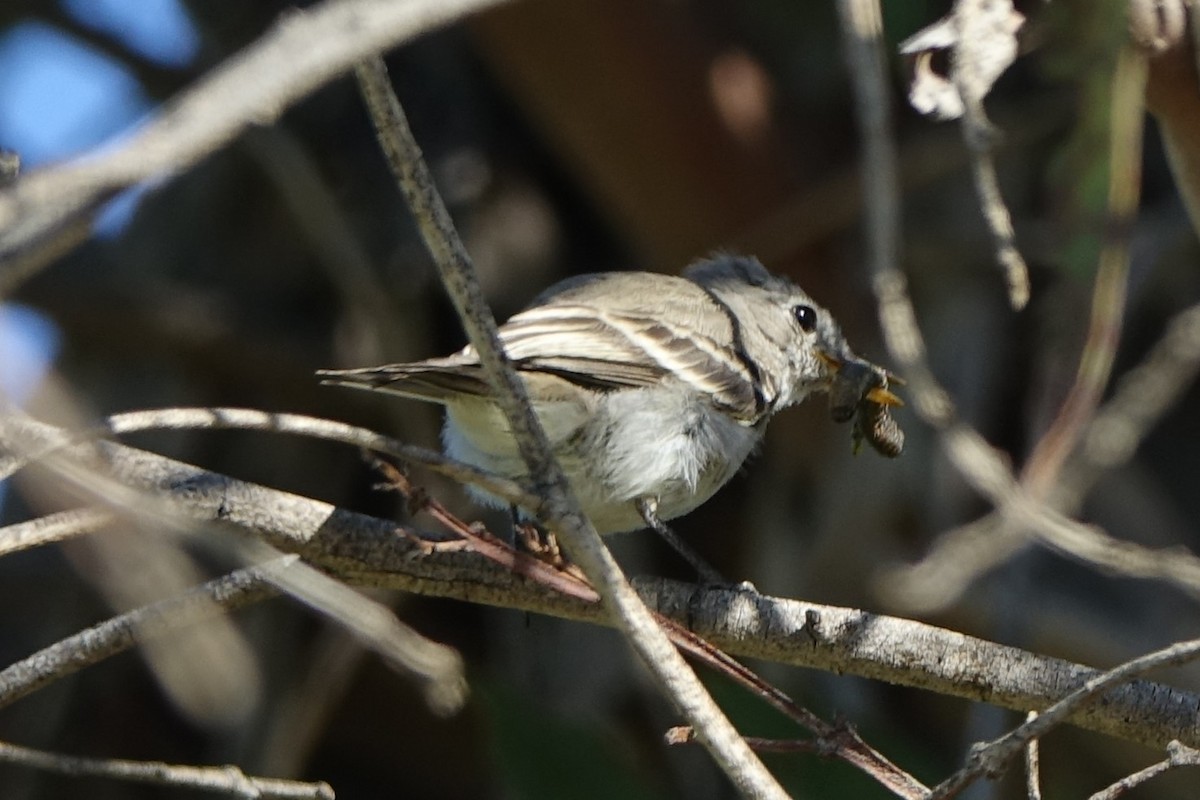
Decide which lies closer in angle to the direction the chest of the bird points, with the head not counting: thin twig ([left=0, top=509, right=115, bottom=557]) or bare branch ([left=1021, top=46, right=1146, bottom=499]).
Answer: the bare branch

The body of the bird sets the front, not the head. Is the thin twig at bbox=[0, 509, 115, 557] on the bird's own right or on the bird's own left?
on the bird's own right

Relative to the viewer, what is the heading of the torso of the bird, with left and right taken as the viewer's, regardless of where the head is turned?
facing to the right of the viewer
